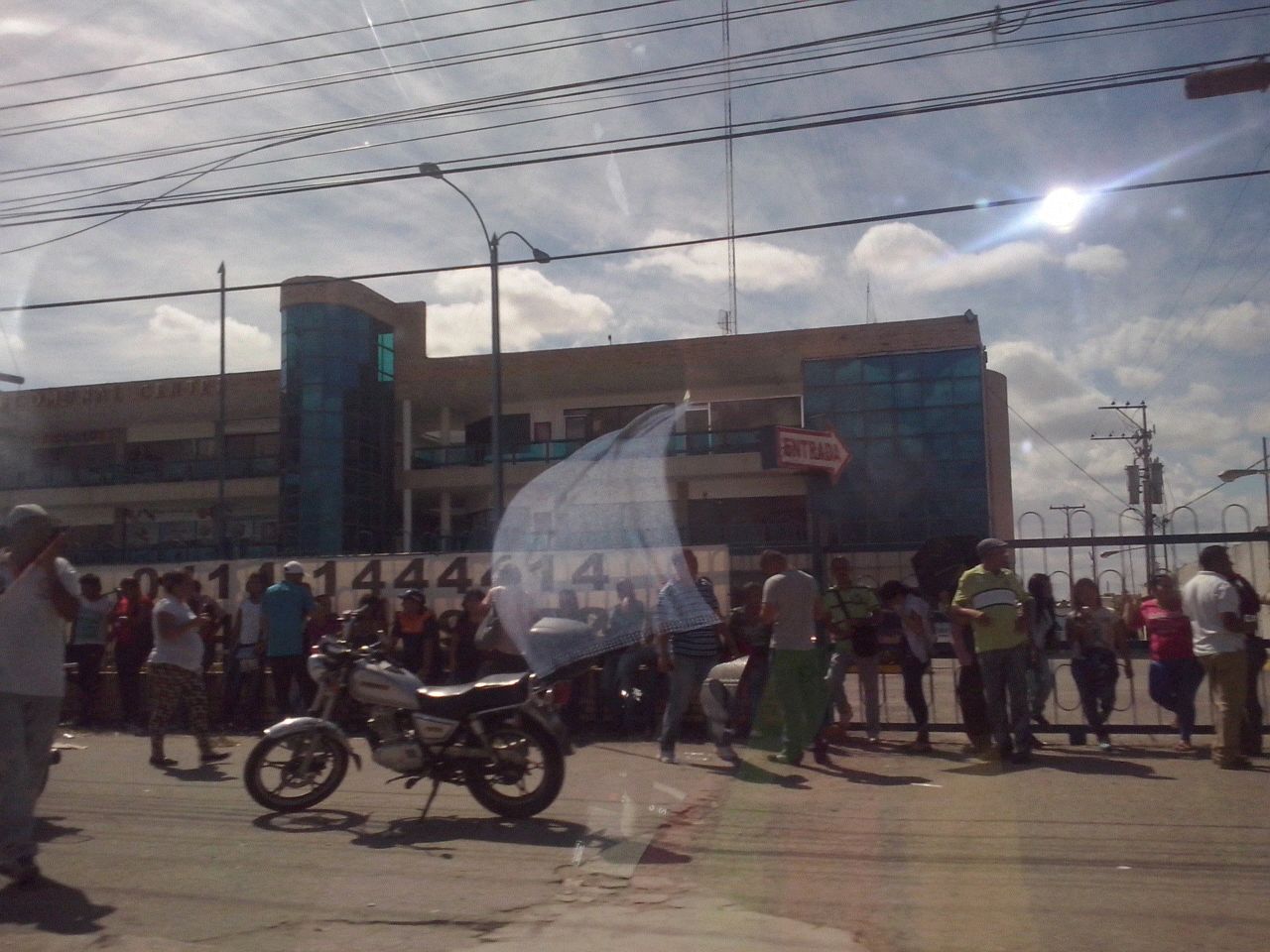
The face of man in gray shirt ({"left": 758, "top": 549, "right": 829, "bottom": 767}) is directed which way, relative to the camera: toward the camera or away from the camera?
away from the camera

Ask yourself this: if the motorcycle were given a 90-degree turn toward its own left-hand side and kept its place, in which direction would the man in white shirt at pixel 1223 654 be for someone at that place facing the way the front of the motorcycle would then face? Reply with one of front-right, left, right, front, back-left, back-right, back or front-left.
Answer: left

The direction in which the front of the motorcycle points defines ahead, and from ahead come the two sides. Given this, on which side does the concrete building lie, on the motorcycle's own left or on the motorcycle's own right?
on the motorcycle's own right

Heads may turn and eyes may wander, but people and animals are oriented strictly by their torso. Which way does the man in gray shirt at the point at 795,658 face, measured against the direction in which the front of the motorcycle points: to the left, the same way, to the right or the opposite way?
to the right

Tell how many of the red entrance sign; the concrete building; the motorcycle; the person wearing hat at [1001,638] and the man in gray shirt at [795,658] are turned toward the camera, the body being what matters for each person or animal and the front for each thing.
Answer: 3

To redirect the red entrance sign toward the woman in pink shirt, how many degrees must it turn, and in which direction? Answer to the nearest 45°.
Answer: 0° — it already faces them

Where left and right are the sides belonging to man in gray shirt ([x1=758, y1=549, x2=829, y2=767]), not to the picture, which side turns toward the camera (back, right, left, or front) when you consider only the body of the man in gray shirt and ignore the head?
back

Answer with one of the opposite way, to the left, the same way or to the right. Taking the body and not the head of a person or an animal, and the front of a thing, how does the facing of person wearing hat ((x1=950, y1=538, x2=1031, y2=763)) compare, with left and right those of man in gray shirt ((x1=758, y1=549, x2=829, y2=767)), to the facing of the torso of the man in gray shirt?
the opposite way

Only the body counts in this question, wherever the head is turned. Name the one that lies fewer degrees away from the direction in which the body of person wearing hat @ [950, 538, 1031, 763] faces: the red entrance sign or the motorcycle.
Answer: the motorcycle

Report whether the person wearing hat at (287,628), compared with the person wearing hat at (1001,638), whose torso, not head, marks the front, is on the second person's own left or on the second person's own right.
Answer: on the second person's own right

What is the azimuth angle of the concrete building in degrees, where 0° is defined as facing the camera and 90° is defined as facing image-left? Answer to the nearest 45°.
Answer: approximately 0°

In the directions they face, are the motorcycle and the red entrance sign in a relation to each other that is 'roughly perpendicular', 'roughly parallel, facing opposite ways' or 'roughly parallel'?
roughly perpendicular

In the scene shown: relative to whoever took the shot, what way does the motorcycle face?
facing to the left of the viewer
